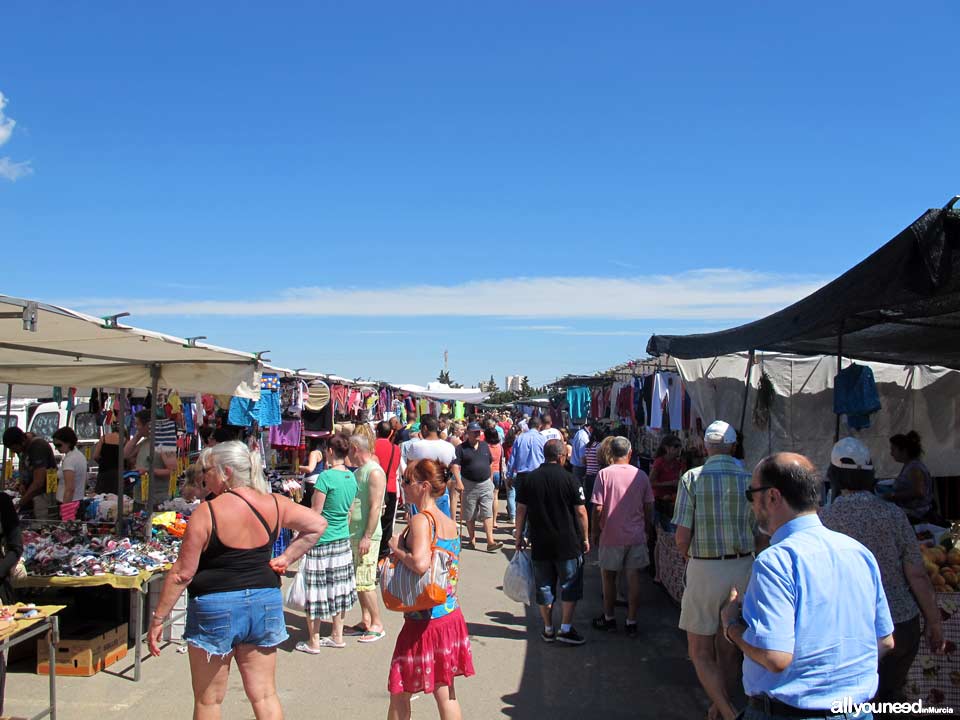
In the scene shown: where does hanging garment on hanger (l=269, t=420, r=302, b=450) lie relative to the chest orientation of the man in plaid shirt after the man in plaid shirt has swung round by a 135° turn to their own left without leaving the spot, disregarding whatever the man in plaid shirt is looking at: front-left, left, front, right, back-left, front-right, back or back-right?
right

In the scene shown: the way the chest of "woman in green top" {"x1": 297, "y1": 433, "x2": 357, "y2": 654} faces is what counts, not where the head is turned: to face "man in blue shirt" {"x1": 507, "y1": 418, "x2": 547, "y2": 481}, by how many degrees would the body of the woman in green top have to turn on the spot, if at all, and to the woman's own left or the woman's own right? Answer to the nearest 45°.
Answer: approximately 90° to the woman's own right

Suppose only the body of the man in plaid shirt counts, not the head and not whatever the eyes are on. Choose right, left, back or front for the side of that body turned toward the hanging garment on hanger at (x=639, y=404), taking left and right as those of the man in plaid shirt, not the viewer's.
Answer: front

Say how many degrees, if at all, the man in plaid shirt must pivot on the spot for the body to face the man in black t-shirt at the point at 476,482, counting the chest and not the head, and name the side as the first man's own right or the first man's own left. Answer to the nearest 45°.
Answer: approximately 45° to the first man's own left

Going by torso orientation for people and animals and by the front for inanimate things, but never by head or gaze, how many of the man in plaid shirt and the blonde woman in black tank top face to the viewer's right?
0

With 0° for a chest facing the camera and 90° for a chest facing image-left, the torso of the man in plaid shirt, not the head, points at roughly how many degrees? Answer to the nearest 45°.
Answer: approximately 180°

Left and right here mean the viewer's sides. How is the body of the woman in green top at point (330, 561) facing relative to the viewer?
facing away from the viewer and to the left of the viewer

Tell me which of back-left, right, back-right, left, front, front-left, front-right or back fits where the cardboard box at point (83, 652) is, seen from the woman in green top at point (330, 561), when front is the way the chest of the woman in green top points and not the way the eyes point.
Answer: front-left

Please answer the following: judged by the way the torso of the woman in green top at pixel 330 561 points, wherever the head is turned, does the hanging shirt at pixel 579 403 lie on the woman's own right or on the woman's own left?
on the woman's own right

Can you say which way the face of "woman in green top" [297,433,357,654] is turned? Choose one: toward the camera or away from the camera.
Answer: away from the camera

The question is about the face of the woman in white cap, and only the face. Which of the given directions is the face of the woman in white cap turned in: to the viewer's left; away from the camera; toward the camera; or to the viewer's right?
away from the camera

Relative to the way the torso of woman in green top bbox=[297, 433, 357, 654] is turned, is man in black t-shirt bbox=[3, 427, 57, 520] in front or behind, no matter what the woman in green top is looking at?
in front

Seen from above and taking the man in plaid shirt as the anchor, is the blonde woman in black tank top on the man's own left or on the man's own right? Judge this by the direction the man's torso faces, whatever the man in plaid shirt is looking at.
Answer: on the man's own left
